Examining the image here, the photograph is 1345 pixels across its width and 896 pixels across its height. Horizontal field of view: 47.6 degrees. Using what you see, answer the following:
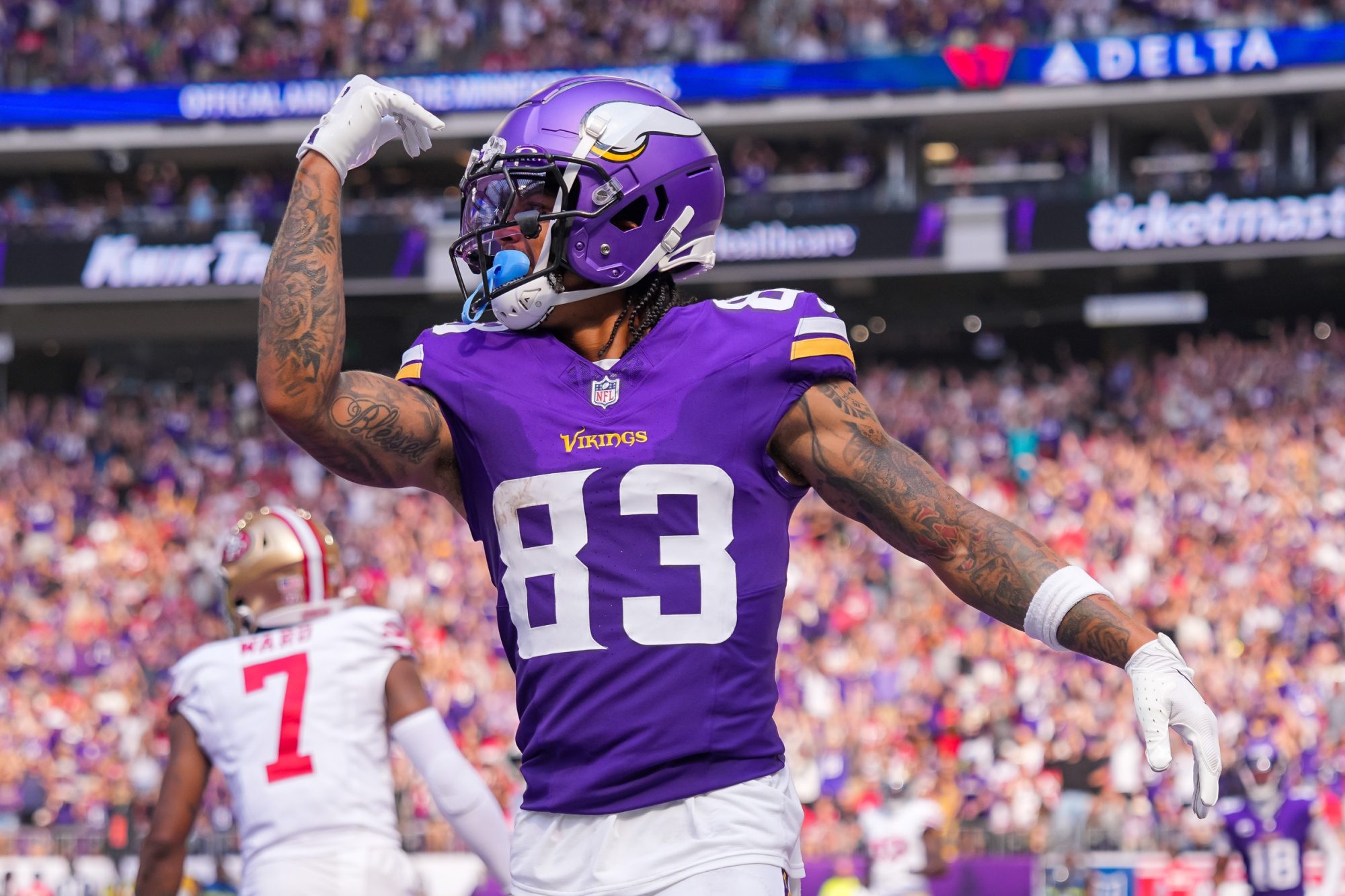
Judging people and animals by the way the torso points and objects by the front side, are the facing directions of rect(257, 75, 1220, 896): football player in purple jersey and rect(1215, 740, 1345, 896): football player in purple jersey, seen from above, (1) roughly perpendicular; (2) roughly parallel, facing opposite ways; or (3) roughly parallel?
roughly parallel

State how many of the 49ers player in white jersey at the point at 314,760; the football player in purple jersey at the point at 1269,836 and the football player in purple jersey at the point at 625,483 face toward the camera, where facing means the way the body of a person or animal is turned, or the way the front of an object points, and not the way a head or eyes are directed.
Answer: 2

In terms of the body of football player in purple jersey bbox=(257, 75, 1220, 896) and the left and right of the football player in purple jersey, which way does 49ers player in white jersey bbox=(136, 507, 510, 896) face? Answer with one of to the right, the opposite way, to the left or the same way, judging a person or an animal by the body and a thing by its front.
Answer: the opposite way

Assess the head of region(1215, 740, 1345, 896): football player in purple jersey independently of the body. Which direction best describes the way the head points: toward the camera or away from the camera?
toward the camera

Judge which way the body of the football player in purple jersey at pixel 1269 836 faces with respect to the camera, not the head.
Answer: toward the camera

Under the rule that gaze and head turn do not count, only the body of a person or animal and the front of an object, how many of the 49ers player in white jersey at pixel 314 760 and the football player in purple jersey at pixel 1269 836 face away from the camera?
1

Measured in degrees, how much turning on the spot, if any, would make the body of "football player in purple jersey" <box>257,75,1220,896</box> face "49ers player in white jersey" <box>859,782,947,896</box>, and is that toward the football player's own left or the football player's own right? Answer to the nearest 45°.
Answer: approximately 180°

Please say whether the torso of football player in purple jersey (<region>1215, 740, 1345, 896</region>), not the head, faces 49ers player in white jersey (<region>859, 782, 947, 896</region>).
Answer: no

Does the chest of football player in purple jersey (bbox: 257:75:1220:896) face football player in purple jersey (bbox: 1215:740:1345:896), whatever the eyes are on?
no

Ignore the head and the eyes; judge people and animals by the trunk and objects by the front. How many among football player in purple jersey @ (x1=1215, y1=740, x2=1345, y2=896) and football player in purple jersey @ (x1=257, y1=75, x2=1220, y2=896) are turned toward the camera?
2

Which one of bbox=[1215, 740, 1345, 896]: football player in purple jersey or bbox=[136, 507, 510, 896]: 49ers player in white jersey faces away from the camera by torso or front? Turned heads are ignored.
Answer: the 49ers player in white jersey

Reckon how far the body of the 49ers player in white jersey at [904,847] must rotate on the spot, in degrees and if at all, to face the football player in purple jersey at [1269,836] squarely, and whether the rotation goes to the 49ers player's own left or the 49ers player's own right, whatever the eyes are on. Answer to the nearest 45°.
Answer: approximately 90° to the 49ers player's own left

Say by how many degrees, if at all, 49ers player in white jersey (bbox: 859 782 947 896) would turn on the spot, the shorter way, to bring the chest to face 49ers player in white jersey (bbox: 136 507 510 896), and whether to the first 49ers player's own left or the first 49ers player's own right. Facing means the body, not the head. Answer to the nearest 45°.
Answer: approximately 45° to the first 49ers player's own left

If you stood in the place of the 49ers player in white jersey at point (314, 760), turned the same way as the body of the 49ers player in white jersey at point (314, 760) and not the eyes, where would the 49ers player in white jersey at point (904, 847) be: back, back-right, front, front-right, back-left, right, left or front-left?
front-right

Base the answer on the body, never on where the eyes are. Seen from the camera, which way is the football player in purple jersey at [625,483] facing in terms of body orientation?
toward the camera

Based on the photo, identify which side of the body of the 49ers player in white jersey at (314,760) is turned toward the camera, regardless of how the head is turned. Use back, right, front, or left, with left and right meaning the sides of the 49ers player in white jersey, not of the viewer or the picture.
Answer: back
